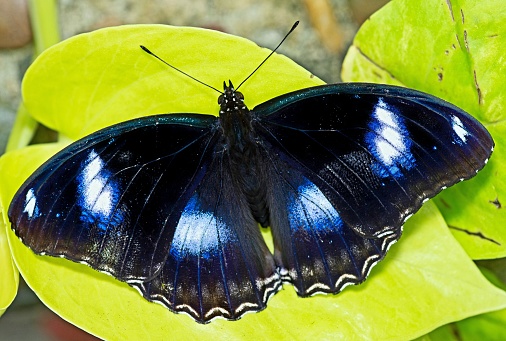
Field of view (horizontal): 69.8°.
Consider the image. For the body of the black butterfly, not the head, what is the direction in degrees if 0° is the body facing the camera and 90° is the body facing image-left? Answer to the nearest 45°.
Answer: approximately 180°

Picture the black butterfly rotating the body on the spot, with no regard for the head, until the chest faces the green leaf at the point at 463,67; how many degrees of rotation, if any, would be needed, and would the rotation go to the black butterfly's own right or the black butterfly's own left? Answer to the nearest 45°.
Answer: approximately 90° to the black butterfly's own right
